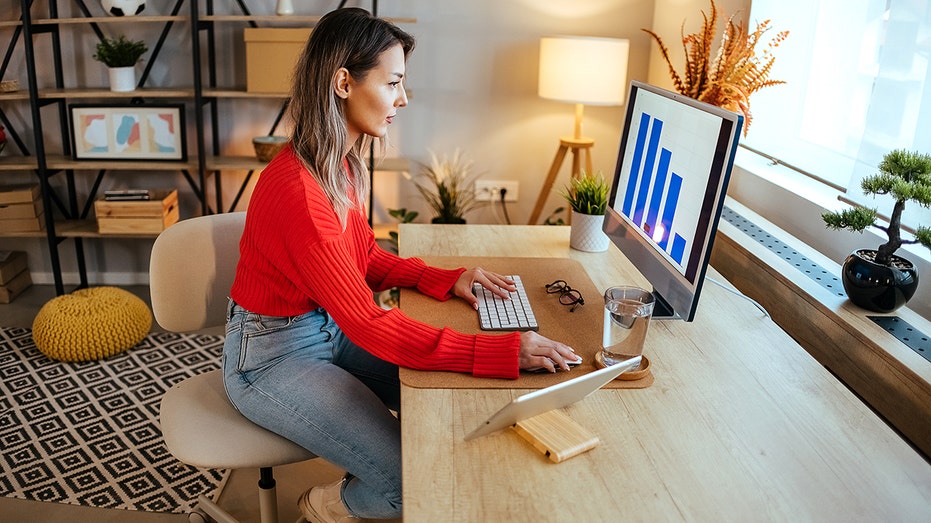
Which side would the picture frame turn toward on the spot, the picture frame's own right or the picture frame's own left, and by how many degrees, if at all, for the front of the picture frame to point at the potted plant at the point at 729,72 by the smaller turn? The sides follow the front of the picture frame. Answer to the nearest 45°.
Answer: approximately 45° to the picture frame's own left

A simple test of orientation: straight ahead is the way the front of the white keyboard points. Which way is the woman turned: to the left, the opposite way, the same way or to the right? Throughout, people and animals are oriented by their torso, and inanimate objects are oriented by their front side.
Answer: the opposite way

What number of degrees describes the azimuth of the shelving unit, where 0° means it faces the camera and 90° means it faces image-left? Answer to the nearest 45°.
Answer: approximately 0°

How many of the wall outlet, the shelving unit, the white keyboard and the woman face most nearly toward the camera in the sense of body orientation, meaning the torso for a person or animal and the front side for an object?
2

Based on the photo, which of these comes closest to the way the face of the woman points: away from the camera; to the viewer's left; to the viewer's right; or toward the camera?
to the viewer's right

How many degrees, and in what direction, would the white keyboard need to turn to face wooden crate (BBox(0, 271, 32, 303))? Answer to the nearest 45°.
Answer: approximately 45° to its right

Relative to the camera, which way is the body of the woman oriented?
to the viewer's right

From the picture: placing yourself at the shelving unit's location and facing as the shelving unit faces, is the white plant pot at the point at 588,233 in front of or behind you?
in front

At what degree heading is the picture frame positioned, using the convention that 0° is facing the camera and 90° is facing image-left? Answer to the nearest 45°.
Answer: approximately 0°

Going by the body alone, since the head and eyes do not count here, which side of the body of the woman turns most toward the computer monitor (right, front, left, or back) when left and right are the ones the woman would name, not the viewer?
front

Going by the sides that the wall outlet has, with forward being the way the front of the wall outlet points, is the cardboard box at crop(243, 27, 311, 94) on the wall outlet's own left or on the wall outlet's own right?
on the wall outlet's own right

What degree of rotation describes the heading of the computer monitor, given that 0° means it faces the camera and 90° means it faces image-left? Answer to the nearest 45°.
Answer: approximately 45°

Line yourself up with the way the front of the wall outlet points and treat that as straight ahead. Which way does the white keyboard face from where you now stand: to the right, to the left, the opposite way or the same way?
to the right

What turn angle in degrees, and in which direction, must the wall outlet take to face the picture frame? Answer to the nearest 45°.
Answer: approximately 90° to its right

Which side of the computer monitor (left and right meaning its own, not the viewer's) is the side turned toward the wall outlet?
right
